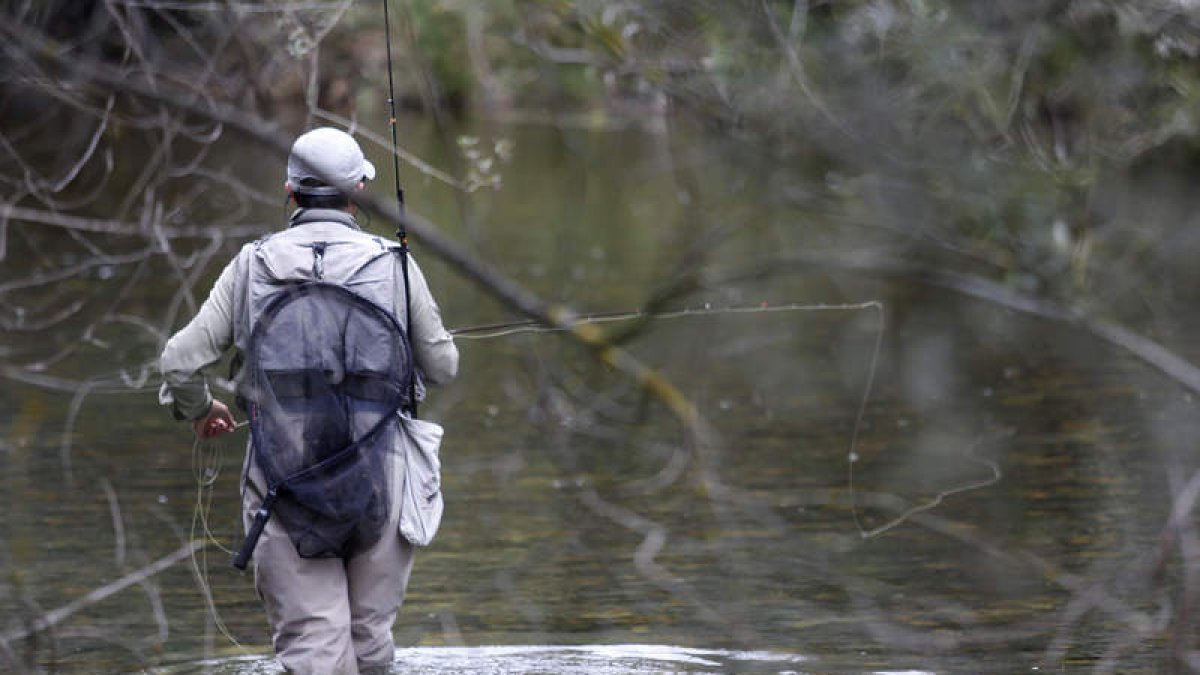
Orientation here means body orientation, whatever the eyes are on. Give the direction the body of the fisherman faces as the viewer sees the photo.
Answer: away from the camera
